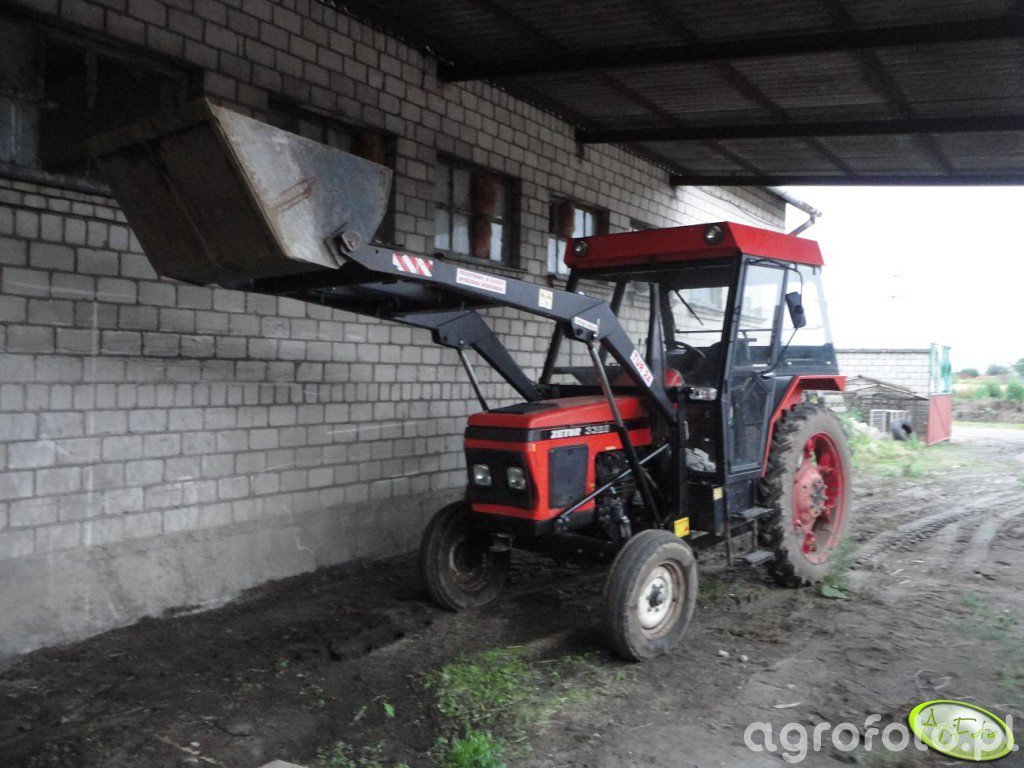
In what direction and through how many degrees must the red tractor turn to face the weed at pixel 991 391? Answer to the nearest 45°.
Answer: approximately 180°

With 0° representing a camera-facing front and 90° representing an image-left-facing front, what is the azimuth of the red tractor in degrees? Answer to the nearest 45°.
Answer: approximately 45°

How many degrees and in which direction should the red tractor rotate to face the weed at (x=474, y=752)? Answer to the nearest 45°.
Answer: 0° — it already faces it

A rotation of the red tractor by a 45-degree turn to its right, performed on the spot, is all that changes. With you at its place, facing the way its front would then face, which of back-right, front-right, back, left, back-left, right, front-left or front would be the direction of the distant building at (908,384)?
back-right
